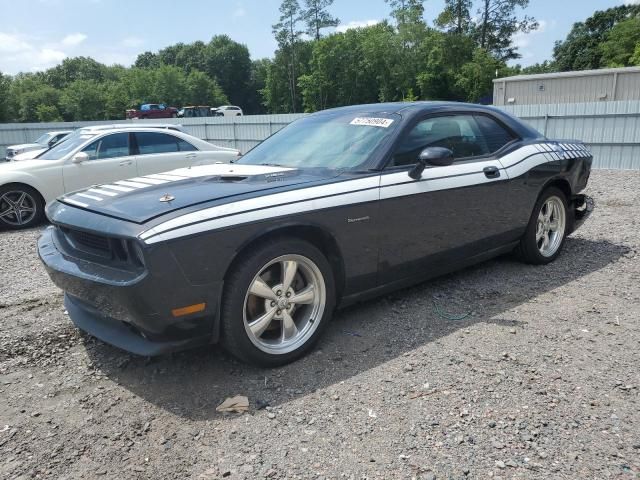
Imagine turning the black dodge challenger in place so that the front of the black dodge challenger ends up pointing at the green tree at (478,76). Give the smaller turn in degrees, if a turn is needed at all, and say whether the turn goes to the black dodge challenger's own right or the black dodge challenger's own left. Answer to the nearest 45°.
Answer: approximately 135° to the black dodge challenger's own right

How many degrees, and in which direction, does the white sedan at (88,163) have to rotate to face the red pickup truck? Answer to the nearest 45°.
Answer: approximately 135° to its right

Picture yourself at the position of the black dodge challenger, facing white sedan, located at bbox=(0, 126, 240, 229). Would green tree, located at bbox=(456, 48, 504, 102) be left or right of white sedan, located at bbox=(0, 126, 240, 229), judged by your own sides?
right

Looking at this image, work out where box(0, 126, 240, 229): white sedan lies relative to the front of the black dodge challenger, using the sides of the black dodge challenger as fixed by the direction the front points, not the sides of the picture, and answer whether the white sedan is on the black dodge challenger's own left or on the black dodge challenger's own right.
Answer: on the black dodge challenger's own right

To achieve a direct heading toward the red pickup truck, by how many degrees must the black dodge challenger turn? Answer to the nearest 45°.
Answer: approximately 135° to its right

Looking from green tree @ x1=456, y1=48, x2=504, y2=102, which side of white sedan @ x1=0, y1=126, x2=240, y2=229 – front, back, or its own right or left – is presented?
back

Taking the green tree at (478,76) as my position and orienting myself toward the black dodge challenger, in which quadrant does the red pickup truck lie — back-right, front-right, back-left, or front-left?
front-right

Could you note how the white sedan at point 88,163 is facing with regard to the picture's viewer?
facing the viewer and to the left of the viewer

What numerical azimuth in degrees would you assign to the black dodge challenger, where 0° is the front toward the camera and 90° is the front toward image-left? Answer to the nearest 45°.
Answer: approximately 45°

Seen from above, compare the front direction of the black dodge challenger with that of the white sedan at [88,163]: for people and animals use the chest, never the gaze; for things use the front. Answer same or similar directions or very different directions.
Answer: same or similar directions

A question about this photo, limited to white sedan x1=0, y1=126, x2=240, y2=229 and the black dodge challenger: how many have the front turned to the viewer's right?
0

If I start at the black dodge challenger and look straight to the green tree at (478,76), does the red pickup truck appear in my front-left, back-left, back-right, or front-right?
front-left
